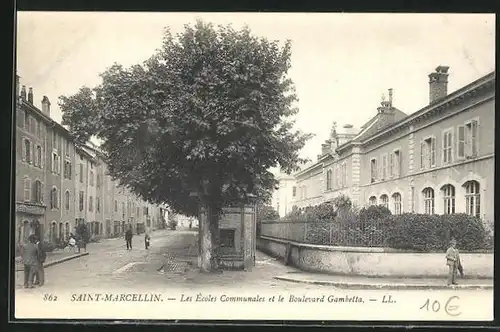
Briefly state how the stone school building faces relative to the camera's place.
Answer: facing the viewer and to the left of the viewer

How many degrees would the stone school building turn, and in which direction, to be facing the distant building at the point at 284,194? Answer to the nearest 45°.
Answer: approximately 45° to its right
